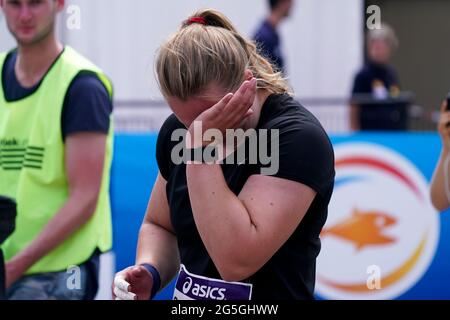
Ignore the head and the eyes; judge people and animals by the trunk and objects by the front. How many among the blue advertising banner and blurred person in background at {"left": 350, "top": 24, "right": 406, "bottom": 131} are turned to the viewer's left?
0

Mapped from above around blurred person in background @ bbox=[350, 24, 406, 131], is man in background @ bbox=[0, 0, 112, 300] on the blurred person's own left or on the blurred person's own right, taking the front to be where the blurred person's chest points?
on the blurred person's own right

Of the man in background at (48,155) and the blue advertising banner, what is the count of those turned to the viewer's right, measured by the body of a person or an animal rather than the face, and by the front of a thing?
0

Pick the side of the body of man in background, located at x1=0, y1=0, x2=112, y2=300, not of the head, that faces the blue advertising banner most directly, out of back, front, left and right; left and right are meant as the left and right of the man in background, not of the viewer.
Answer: back

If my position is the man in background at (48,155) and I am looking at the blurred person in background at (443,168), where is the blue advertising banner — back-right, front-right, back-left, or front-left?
front-left

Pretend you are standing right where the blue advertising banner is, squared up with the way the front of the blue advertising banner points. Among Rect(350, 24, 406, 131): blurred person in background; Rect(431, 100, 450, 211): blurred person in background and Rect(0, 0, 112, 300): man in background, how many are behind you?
1

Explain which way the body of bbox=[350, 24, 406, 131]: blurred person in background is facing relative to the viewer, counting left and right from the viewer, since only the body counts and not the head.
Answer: facing the viewer and to the right of the viewer

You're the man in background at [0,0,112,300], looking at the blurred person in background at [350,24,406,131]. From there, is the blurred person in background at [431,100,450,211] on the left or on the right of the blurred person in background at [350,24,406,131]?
right

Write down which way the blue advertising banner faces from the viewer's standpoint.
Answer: facing the viewer

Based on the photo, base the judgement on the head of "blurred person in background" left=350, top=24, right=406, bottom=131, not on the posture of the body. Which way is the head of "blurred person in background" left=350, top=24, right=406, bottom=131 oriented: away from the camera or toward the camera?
toward the camera

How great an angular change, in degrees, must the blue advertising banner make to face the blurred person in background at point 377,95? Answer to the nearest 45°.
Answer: approximately 180°

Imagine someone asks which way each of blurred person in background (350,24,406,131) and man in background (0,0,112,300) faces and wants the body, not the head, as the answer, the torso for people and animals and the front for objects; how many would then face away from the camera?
0
